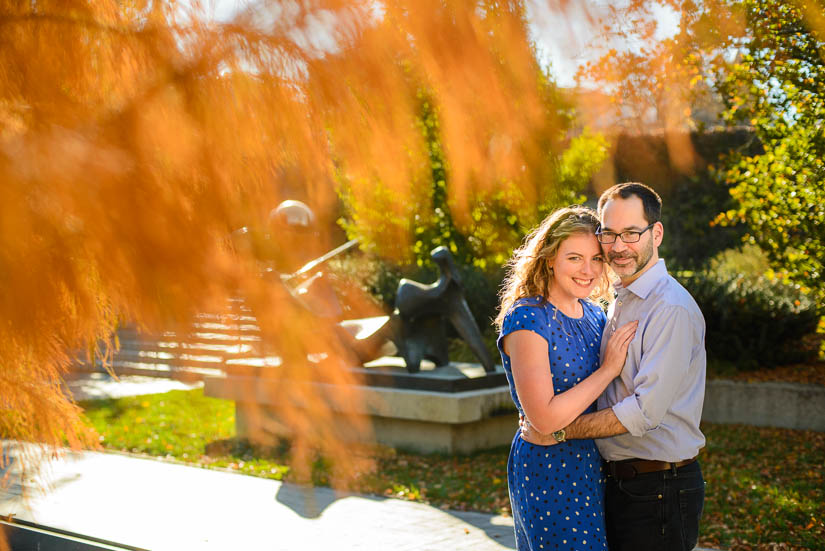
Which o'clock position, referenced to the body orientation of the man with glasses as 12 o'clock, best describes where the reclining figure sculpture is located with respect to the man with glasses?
The reclining figure sculpture is roughly at 4 o'clock from the man with glasses.

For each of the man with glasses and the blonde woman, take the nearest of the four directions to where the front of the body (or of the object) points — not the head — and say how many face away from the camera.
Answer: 0

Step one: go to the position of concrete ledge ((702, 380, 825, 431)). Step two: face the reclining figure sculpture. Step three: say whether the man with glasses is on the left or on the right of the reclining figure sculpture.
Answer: left

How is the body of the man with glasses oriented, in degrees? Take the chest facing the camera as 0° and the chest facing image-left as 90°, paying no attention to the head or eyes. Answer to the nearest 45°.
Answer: approximately 45°

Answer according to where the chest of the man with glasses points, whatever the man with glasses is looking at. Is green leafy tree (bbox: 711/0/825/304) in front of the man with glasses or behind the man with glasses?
behind

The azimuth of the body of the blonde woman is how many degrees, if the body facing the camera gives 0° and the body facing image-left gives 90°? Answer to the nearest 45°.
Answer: approximately 315°
